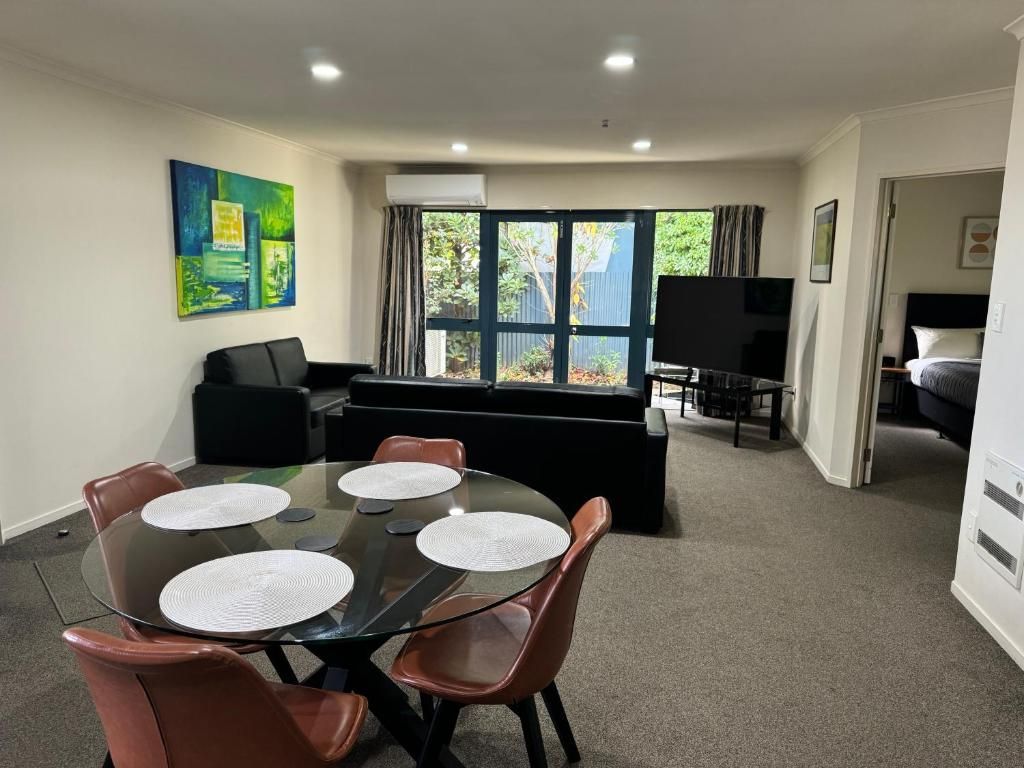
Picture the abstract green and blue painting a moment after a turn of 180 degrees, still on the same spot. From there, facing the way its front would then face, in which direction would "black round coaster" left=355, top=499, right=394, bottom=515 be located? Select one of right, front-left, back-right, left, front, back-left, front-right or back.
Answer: back-left

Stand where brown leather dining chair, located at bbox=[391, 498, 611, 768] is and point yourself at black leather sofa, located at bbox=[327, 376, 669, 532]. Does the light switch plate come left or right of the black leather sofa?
right

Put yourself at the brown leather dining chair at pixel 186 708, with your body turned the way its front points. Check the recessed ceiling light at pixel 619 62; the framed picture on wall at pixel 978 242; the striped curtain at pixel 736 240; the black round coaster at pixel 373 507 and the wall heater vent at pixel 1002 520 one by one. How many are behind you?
0

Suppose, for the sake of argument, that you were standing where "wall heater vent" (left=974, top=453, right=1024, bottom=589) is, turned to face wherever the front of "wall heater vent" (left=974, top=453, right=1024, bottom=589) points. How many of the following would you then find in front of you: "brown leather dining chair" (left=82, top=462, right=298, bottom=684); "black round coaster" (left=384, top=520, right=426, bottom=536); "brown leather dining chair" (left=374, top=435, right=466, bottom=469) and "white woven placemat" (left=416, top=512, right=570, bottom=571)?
4

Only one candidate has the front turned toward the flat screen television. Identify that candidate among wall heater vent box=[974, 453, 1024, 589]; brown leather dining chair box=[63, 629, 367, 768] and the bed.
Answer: the brown leather dining chair

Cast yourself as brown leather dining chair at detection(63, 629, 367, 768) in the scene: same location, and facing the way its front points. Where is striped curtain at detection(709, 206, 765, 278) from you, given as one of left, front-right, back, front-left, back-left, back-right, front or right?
front

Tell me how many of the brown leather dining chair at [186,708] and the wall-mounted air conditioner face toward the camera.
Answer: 1

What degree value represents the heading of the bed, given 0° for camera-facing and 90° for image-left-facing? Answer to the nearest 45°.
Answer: approximately 315°

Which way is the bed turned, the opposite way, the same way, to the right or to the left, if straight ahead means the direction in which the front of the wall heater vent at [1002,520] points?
to the left

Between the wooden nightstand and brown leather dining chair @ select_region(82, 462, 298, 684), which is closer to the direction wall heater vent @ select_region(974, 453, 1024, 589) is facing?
the brown leather dining chair

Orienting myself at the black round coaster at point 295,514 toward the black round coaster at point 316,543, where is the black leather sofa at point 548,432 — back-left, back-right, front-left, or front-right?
back-left

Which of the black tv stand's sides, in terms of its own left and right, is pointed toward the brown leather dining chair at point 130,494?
front

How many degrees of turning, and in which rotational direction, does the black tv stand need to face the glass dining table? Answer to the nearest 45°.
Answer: approximately 45° to its left

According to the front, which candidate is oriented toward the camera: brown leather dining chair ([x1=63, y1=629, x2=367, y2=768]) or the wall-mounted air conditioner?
the wall-mounted air conditioner

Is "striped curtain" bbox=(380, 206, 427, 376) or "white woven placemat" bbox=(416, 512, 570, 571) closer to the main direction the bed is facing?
the white woven placemat

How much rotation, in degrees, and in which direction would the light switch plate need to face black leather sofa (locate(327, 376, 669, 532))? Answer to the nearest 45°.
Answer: approximately 45° to its right

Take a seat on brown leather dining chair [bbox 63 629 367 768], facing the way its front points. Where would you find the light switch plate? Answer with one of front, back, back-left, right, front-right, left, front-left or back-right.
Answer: front-right

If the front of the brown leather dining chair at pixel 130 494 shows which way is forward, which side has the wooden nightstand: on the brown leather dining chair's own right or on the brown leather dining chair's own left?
on the brown leather dining chair's own left

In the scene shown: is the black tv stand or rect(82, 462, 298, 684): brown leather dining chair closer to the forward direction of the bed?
the brown leather dining chair

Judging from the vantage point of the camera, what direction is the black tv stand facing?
facing the viewer and to the left of the viewer
